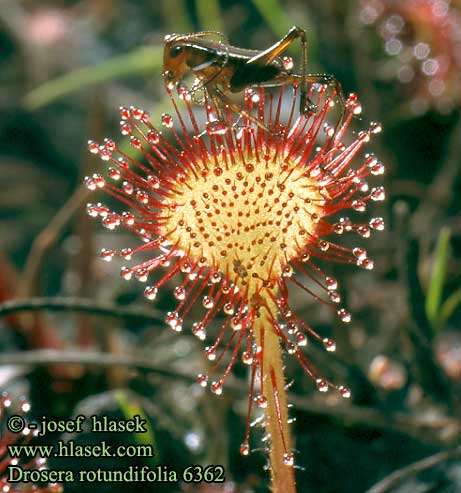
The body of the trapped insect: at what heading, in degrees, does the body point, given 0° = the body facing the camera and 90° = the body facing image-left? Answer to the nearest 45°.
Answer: approximately 90°

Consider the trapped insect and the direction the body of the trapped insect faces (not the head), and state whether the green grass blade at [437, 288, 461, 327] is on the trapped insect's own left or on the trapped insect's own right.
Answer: on the trapped insect's own right
